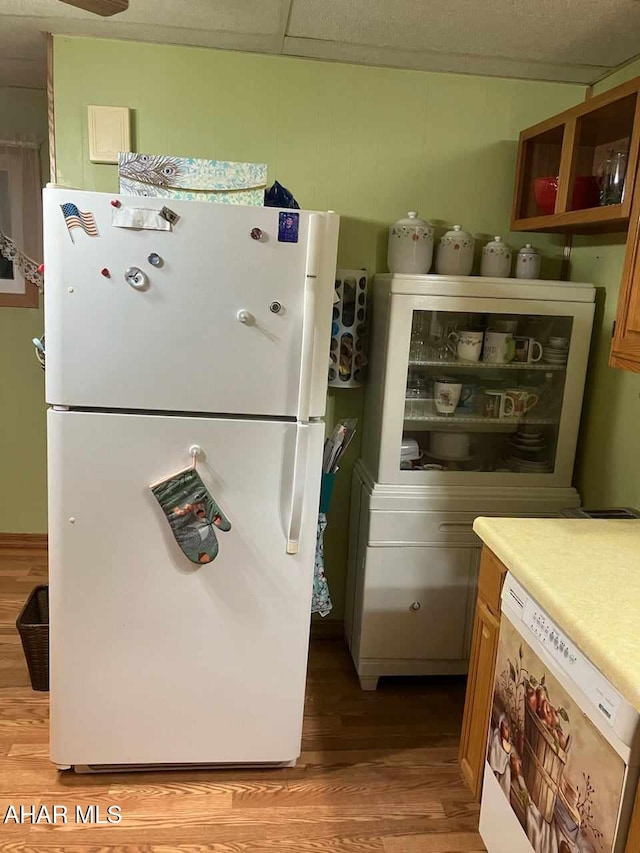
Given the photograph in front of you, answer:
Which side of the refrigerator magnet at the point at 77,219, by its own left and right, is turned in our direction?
front

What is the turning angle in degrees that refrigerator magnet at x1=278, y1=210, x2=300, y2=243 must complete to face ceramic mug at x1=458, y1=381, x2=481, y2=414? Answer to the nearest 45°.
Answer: approximately 135° to its left

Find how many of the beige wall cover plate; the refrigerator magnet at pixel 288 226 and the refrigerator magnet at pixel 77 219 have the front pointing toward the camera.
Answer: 3

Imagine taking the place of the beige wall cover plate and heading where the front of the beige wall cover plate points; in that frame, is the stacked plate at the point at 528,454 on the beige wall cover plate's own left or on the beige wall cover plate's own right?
on the beige wall cover plate's own left

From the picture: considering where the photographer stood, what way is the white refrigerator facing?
facing the viewer

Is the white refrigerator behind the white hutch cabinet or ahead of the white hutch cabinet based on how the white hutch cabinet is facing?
ahead

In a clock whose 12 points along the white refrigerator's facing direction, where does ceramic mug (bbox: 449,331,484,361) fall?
The ceramic mug is roughly at 8 o'clock from the white refrigerator.

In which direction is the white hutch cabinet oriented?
toward the camera

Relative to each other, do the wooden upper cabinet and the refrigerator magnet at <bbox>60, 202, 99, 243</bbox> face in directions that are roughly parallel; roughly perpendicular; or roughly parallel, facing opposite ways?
roughly perpendicular

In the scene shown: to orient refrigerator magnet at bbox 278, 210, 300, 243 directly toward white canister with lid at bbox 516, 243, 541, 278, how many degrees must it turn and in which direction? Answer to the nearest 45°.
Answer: approximately 135° to its left

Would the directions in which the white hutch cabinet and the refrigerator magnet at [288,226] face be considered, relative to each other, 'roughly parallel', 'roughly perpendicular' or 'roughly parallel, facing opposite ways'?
roughly parallel

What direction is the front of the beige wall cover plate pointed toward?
toward the camera

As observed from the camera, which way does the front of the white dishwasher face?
facing the viewer and to the left of the viewer

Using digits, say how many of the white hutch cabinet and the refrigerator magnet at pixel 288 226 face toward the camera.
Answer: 2

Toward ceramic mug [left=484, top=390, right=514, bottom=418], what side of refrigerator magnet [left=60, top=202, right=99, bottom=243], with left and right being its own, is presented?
left

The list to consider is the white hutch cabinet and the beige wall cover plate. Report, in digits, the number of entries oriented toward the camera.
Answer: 2

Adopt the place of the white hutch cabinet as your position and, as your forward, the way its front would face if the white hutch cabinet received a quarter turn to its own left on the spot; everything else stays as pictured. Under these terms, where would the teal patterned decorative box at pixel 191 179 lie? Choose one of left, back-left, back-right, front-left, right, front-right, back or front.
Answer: back-right
